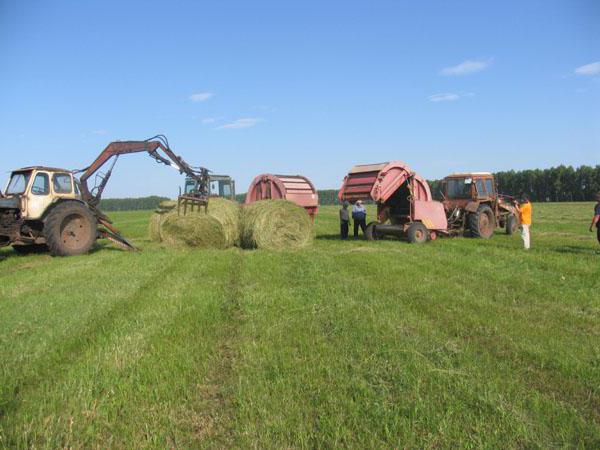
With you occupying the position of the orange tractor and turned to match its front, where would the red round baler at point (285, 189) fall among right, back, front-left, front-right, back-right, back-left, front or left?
back-left

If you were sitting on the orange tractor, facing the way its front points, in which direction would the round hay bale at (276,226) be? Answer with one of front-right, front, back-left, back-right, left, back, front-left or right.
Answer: back

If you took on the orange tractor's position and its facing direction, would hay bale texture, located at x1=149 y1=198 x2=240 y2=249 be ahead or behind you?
behind

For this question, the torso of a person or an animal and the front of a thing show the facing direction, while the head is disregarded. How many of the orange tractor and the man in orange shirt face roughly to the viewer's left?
1

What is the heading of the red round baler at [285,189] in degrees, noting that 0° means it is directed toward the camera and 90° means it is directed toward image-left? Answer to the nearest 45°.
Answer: approximately 135°

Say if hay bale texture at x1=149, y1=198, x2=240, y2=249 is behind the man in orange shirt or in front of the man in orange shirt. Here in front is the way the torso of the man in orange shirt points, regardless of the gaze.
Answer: in front

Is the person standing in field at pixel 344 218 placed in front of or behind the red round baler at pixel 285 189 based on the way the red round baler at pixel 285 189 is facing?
behind

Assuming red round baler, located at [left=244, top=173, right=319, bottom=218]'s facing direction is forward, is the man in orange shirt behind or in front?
behind

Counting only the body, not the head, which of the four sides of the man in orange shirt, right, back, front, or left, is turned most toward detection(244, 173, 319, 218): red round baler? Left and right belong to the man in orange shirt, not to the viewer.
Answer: front

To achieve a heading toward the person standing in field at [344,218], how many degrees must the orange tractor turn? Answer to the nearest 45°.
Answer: approximately 180°

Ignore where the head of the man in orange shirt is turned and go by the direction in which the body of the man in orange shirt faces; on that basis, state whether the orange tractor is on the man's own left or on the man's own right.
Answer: on the man's own right

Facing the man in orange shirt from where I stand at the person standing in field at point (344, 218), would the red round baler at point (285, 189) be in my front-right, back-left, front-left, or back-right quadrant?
back-left

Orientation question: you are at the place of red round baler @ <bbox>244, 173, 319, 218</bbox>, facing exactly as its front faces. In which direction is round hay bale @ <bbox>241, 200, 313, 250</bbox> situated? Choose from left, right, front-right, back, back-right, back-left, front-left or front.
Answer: back-left

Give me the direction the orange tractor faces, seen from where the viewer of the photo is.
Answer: facing away from the viewer and to the right of the viewer

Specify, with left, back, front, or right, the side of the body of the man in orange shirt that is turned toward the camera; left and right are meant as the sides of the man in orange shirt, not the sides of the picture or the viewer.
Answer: left

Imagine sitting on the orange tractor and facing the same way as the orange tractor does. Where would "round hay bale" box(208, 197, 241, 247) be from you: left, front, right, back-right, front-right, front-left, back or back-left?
back
